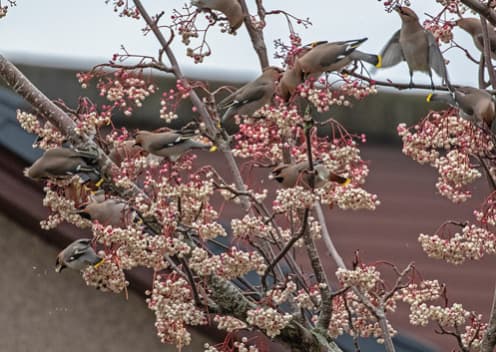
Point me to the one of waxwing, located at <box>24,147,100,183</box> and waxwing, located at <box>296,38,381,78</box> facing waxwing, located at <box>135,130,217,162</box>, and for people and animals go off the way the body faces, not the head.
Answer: waxwing, located at <box>296,38,381,78</box>

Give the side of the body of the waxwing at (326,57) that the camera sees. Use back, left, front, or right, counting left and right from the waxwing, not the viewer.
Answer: left

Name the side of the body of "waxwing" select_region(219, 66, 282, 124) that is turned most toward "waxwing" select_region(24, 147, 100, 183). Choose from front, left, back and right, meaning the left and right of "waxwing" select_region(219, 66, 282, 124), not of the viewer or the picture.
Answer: back

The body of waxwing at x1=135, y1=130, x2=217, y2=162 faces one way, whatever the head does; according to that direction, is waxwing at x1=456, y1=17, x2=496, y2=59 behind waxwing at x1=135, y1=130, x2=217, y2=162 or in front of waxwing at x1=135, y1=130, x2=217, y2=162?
behind

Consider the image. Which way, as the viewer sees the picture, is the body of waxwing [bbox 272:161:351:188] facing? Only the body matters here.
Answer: to the viewer's left

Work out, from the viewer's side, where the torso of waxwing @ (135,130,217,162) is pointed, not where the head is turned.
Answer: to the viewer's left

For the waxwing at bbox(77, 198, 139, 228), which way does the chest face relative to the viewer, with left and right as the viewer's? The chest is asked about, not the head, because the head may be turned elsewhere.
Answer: facing to the left of the viewer

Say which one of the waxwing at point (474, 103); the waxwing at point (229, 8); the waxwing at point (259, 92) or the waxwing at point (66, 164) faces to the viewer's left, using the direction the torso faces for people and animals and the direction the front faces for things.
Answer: the waxwing at point (66, 164)

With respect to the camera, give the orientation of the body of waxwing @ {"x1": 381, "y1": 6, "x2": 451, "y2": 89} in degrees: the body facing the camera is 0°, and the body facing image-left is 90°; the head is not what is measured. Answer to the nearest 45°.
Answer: approximately 45°

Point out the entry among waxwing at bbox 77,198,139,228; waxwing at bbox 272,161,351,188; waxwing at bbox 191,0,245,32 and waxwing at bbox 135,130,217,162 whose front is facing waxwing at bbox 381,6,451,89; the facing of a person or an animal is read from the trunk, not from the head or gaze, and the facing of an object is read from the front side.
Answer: waxwing at bbox 191,0,245,32

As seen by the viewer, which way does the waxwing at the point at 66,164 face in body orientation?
to the viewer's left

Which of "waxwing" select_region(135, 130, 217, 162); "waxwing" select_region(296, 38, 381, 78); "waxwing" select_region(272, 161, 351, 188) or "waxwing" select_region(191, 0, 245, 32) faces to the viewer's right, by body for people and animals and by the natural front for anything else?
"waxwing" select_region(191, 0, 245, 32)
